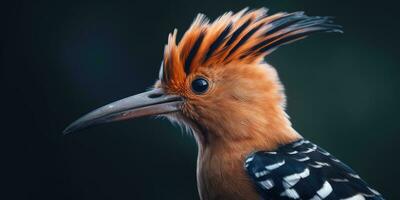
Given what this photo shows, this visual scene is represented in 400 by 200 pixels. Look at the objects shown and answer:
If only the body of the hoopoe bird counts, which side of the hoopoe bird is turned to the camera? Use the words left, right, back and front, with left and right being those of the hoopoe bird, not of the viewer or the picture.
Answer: left
